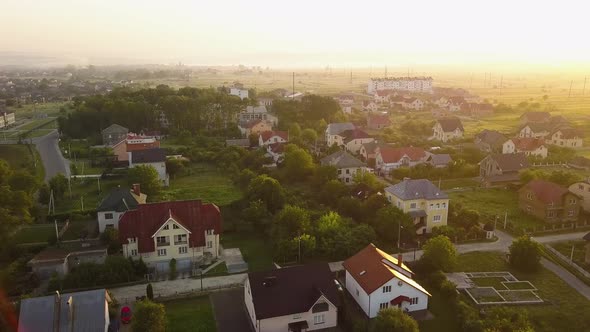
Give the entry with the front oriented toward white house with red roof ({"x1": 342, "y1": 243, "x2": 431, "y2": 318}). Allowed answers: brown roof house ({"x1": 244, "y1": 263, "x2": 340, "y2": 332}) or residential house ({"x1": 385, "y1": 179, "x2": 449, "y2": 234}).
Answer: the residential house

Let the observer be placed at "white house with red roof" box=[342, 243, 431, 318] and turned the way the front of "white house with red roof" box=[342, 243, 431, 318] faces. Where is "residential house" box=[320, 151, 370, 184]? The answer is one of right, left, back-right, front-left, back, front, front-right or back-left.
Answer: back-left

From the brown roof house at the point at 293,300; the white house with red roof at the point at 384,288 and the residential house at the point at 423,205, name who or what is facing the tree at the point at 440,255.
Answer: the residential house

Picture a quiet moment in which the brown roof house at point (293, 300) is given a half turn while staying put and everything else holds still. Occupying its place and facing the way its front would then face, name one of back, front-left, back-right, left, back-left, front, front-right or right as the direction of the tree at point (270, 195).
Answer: front

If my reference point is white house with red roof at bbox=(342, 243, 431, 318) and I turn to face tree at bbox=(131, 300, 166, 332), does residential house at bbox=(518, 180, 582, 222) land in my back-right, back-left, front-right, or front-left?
back-right

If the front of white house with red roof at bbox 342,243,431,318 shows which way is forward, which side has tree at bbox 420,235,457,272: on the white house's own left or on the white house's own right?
on the white house's own left

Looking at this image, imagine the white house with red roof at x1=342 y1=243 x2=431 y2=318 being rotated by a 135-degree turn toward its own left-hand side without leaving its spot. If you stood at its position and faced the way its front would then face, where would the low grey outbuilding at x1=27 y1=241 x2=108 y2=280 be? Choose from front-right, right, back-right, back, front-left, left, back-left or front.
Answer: left

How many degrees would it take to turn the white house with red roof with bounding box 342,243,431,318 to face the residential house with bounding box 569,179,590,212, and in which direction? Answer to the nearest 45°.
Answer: approximately 90° to its left

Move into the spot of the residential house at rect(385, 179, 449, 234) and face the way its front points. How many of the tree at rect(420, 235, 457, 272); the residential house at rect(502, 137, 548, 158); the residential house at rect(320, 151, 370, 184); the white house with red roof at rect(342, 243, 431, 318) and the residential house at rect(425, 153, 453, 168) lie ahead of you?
2

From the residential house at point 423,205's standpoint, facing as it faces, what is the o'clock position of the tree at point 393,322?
The tree is roughly at 12 o'clock from the residential house.

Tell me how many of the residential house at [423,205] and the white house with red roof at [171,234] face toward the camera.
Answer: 2

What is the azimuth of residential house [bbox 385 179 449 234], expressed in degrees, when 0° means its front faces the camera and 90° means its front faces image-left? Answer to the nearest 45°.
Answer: approximately 0°

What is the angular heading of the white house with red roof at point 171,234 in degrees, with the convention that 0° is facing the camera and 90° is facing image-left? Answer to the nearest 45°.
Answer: approximately 0°

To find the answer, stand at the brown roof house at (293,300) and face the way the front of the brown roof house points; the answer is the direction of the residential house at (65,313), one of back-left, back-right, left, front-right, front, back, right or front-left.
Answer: right

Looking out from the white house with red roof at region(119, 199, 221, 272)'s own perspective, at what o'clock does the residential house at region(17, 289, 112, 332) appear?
The residential house is roughly at 1 o'clock from the white house with red roof.
